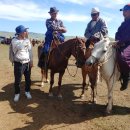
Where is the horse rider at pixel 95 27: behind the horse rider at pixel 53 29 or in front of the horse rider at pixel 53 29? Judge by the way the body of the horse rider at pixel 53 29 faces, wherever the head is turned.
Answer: in front

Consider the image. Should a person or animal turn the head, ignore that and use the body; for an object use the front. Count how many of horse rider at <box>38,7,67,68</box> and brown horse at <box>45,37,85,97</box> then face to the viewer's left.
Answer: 0

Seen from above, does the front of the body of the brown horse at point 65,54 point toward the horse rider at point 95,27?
no

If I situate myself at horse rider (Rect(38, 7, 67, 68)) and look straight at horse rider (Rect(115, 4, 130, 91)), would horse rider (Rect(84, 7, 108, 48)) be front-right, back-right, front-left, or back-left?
front-left

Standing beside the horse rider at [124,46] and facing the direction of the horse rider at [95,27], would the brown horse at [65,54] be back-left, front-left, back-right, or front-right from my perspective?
front-left

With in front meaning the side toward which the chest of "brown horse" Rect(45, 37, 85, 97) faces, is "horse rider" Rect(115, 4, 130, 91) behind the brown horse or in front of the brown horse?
in front

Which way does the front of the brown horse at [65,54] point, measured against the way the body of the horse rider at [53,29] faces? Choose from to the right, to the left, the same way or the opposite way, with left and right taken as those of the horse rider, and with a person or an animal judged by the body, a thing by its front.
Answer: the same way
